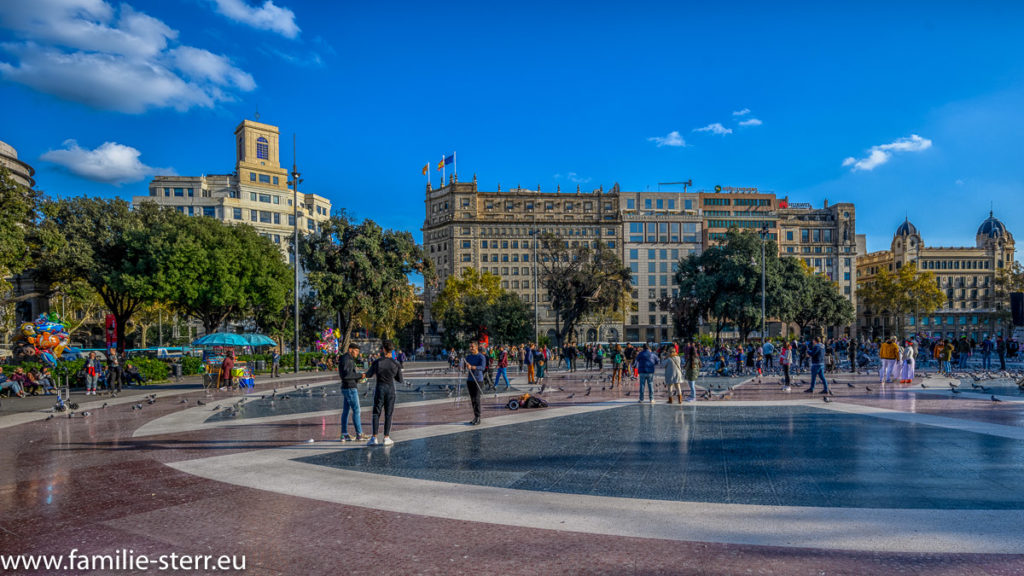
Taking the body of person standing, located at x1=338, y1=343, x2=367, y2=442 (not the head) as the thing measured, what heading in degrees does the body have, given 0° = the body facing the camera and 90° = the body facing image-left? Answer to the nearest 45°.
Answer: approximately 270°

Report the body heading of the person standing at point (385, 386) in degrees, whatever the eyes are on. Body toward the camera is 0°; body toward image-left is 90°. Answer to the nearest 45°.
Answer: approximately 180°

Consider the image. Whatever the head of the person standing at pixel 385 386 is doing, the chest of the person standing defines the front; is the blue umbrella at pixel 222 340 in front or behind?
in front

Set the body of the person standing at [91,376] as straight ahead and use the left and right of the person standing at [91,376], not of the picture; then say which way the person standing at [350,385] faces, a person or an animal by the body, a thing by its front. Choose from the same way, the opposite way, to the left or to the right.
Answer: to the left
